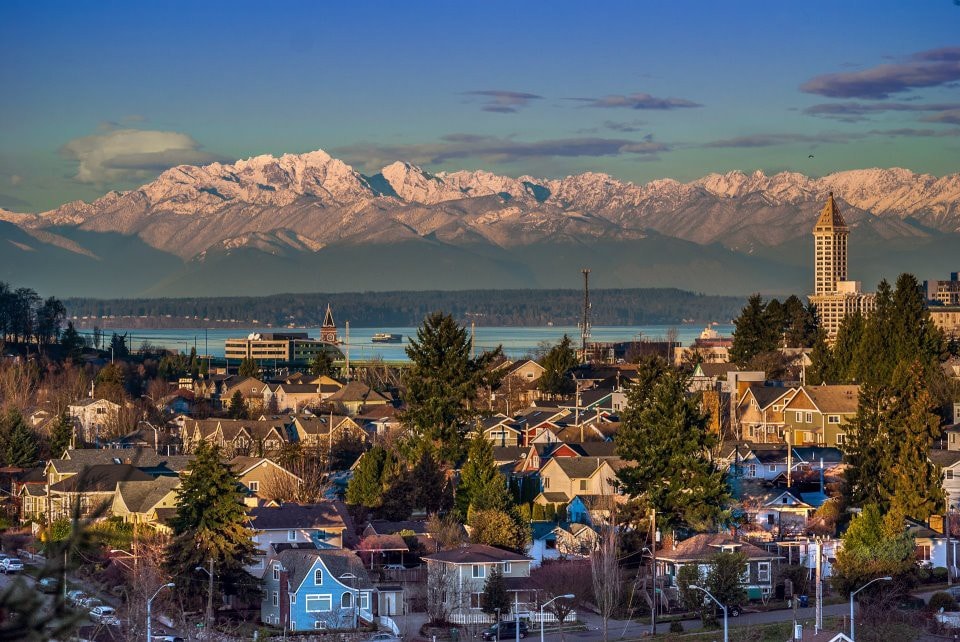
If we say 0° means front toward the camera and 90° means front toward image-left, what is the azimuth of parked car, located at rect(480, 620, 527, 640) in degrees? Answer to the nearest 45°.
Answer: approximately 90°

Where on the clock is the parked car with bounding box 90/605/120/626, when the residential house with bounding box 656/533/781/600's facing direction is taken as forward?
The parked car is roughly at 2 o'clock from the residential house.

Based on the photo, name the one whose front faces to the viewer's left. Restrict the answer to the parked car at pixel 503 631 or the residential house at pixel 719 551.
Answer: the parked car

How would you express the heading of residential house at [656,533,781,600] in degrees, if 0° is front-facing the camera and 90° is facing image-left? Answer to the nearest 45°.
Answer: approximately 0°

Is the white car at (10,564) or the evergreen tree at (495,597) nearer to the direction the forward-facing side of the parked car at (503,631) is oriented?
the white car

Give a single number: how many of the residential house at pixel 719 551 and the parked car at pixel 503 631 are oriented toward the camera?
1

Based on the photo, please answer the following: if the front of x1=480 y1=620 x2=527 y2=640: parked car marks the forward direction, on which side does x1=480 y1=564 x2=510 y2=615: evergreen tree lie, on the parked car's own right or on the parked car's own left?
on the parked car's own right

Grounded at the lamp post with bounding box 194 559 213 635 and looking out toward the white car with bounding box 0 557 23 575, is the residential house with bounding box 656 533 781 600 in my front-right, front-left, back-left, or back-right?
back-right

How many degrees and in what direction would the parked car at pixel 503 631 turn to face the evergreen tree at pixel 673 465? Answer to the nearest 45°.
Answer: approximately 135° to its right

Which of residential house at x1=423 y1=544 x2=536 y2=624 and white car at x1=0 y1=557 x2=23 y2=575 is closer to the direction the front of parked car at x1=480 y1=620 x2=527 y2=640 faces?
the white car

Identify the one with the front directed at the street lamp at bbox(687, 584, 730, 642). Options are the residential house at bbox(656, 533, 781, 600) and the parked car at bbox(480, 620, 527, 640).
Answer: the residential house

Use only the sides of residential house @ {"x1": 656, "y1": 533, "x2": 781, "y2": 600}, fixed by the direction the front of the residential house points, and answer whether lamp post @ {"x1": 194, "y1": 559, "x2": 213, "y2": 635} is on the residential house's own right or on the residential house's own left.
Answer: on the residential house's own right

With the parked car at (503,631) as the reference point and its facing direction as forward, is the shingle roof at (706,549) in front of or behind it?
behind

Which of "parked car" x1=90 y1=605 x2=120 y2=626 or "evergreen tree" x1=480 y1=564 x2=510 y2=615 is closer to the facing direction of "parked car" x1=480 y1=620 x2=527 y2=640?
the parked car
